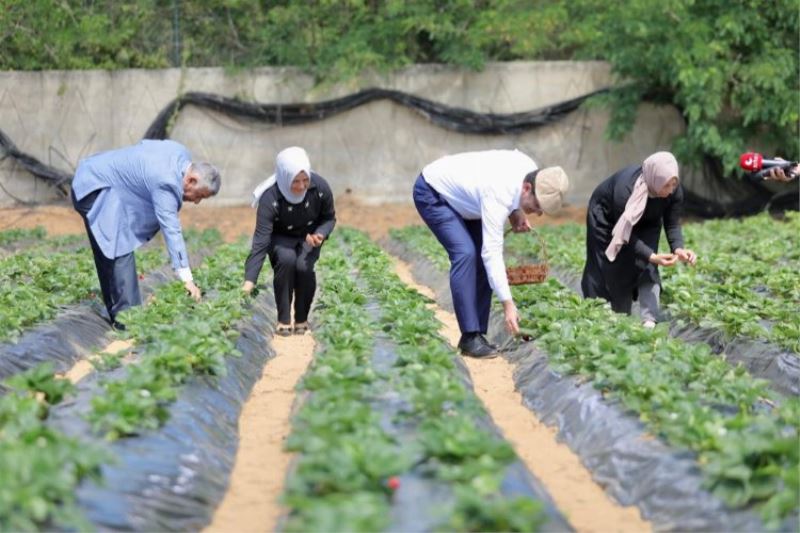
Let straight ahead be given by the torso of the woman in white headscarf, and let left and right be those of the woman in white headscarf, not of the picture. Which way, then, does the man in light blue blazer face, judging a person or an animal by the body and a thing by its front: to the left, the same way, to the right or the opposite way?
to the left

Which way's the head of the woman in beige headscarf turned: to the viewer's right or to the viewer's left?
to the viewer's right

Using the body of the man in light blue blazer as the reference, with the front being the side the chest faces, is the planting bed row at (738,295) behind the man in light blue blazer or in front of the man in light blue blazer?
in front

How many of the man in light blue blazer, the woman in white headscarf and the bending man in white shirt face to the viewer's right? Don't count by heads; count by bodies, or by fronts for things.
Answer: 2

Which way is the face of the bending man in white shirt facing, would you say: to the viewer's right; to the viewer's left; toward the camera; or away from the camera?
to the viewer's right

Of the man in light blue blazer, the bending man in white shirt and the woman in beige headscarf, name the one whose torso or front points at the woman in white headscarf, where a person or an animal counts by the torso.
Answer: the man in light blue blazer

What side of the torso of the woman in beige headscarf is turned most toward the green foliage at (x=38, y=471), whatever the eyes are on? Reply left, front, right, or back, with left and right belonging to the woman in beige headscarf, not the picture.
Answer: right

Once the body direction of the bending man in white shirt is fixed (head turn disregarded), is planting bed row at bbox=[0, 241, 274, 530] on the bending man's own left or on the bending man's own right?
on the bending man's own right

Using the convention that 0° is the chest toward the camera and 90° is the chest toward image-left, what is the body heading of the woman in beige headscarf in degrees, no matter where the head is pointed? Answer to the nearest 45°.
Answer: approximately 315°

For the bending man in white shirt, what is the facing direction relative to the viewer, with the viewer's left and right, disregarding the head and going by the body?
facing to the right of the viewer

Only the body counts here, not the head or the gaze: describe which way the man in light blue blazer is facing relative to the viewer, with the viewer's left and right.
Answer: facing to the right of the viewer

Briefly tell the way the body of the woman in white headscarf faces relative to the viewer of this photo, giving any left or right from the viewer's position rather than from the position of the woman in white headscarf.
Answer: facing the viewer

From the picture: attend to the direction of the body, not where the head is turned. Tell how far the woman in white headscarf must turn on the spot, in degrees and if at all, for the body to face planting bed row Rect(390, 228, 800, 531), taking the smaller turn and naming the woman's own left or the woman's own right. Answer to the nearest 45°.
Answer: approximately 45° to the woman's own left

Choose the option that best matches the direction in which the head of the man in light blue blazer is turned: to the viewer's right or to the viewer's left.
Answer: to the viewer's right

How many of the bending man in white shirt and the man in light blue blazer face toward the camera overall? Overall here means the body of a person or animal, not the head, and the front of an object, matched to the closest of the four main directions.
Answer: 0

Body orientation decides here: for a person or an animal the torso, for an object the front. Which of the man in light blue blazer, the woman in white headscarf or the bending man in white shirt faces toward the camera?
the woman in white headscarf

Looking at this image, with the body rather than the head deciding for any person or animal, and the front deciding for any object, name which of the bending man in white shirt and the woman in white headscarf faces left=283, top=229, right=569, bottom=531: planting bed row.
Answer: the woman in white headscarf

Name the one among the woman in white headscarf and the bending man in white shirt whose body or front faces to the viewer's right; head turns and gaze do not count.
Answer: the bending man in white shirt
